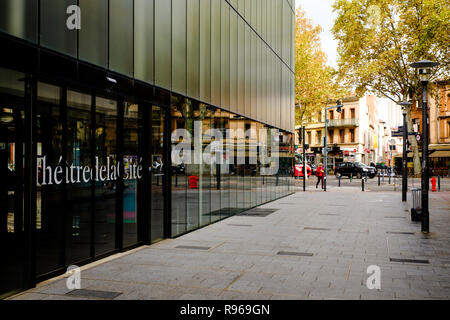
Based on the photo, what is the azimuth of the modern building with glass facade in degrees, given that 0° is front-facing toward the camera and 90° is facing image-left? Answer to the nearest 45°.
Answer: approximately 315°

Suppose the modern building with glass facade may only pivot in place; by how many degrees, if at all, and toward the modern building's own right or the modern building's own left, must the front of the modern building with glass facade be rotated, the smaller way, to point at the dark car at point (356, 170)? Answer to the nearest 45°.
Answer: approximately 90° to the modern building's own left

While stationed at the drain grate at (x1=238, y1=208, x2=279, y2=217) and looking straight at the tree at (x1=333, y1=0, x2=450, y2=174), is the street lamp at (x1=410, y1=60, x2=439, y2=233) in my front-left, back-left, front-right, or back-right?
back-right

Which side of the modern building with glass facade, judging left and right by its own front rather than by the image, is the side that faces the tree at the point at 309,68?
left

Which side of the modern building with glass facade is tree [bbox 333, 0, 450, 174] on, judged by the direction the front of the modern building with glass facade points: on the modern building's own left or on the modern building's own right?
on the modern building's own left

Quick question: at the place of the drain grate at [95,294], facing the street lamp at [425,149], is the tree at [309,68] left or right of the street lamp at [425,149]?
left
